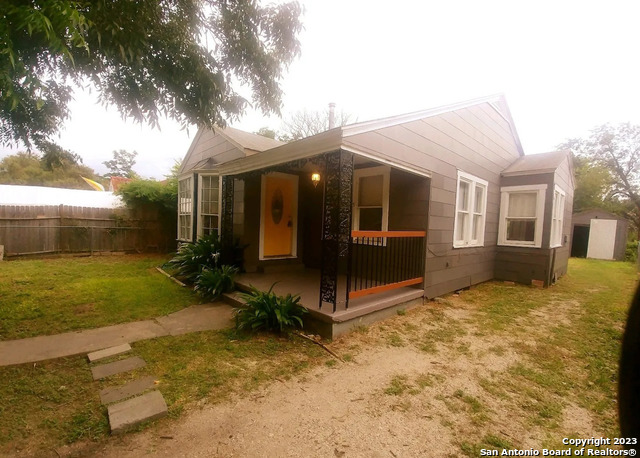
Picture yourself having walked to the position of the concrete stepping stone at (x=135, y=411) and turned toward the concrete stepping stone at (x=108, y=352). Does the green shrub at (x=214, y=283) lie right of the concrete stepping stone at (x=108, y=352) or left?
right

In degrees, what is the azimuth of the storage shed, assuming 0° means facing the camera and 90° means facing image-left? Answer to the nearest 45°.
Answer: approximately 0°

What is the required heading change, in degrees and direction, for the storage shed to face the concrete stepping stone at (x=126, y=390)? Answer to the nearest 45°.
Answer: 0° — it already faces it

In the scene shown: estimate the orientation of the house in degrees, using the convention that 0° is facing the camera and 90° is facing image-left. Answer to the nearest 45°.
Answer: approximately 45°

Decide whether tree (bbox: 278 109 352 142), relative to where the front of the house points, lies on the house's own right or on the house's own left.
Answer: on the house's own right

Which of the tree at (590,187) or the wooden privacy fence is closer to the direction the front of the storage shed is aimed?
the wooden privacy fence

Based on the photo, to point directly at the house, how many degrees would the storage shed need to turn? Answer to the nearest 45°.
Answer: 0° — it already faces it
